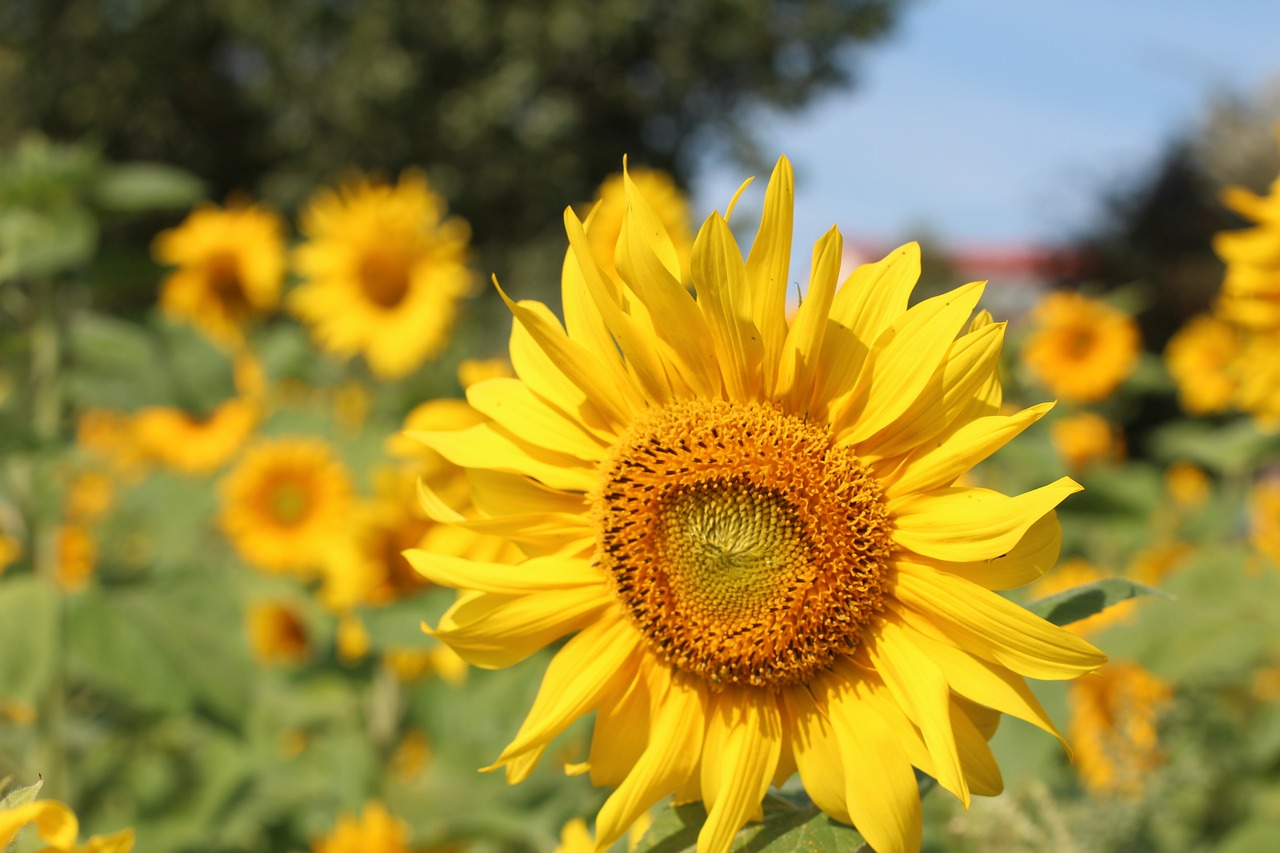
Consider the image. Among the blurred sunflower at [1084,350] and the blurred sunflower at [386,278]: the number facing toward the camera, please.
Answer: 2

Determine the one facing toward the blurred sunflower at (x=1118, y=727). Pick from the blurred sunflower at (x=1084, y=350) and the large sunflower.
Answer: the blurred sunflower at (x=1084, y=350)

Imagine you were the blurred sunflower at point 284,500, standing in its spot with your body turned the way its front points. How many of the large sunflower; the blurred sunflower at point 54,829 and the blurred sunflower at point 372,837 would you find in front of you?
3

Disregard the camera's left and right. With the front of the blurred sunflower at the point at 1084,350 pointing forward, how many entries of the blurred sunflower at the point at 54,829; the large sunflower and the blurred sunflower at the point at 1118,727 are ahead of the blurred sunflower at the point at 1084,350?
3

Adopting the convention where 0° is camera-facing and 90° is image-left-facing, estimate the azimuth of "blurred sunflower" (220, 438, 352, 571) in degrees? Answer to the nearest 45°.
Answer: approximately 0°

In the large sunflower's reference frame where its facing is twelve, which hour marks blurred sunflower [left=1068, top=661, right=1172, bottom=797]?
The blurred sunflower is roughly at 7 o'clock from the large sunflower.
